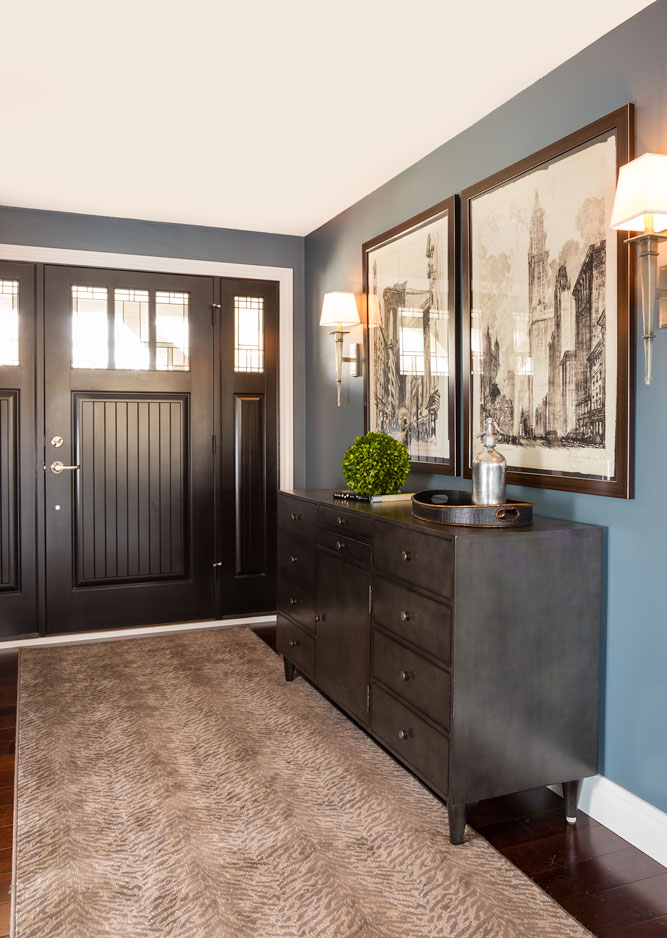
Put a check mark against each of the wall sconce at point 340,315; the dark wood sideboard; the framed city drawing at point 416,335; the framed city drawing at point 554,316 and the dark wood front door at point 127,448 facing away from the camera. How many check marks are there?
0

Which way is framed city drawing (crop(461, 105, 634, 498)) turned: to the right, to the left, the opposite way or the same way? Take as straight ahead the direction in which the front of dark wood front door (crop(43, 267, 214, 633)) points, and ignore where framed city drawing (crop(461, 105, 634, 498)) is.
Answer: to the right

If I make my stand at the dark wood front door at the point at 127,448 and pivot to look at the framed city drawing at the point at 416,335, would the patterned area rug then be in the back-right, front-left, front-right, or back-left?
front-right

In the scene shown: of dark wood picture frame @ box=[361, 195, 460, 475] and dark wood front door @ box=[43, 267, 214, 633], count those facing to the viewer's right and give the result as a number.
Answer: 0

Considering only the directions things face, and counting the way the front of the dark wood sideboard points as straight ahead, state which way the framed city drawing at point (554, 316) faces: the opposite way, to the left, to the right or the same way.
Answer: the same way

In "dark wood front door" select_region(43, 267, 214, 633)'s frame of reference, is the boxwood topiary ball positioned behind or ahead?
ahead

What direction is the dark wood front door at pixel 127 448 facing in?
toward the camera

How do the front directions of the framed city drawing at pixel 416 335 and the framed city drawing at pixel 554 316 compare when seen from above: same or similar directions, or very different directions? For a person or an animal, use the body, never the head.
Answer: same or similar directions

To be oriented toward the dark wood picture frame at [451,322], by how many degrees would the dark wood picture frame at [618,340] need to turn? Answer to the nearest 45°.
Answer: approximately 90° to its right

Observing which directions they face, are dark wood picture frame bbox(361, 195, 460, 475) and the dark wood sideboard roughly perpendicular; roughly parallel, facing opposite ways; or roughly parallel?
roughly parallel

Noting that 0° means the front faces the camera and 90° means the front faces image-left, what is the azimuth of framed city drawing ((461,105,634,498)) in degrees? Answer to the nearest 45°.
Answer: approximately 45°

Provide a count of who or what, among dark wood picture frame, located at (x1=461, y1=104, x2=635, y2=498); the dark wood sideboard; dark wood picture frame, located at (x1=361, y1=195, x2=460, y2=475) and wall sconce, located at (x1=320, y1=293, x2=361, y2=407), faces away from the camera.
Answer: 0

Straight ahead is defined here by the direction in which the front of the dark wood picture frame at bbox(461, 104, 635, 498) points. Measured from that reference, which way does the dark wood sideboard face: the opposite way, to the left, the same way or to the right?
the same way

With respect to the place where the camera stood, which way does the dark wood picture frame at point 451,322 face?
facing the viewer and to the left of the viewer
